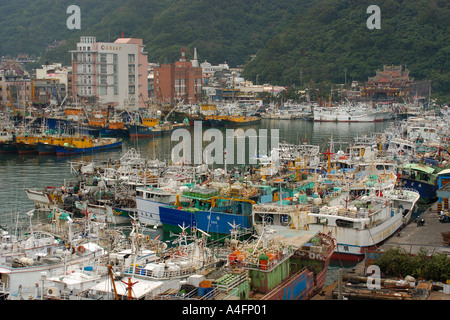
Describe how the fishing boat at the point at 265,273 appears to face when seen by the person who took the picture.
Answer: facing away from the viewer and to the right of the viewer

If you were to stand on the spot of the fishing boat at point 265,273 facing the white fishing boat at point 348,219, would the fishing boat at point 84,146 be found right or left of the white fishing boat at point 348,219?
left

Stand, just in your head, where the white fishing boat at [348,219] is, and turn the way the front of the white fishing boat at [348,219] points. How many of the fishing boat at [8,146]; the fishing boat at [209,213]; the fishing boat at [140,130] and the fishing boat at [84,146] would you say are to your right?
0

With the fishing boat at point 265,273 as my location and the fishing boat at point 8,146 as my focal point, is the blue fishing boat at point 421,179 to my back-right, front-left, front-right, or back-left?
front-right

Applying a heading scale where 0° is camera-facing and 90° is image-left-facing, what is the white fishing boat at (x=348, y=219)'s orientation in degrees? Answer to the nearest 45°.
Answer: approximately 225°

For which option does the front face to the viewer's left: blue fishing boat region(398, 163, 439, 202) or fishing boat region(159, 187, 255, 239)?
the fishing boat

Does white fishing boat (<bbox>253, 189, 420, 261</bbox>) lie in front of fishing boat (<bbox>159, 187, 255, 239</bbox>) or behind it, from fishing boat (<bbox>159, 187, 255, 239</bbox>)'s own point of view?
behind

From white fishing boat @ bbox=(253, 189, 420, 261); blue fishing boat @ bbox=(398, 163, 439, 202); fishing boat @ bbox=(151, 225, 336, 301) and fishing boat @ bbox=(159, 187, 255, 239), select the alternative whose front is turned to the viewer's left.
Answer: fishing boat @ bbox=(159, 187, 255, 239)

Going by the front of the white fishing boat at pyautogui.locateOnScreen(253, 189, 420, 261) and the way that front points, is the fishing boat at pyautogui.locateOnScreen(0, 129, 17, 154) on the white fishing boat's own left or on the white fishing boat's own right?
on the white fishing boat's own left

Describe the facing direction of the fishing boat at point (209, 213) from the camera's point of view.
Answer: facing to the left of the viewer

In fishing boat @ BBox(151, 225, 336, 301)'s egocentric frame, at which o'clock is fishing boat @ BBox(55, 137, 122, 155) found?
fishing boat @ BBox(55, 137, 122, 155) is roughly at 10 o'clock from fishing boat @ BBox(151, 225, 336, 301).

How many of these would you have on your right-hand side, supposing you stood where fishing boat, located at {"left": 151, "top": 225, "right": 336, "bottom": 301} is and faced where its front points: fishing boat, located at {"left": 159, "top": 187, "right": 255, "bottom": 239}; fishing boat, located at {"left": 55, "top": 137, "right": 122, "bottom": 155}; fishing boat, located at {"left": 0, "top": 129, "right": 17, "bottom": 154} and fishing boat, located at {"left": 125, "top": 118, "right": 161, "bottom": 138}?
0

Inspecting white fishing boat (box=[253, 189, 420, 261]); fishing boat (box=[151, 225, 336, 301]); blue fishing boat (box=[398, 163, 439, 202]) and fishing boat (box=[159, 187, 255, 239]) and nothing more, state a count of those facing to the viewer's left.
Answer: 1
